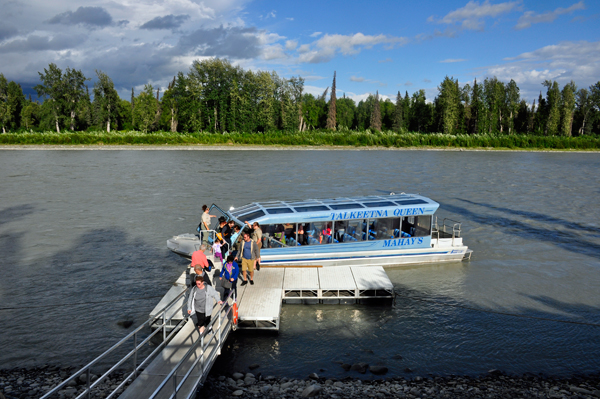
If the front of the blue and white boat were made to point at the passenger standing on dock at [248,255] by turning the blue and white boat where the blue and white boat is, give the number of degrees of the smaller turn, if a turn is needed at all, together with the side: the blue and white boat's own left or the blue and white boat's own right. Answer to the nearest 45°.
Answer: approximately 45° to the blue and white boat's own left

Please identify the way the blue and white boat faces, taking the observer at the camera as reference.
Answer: facing to the left of the viewer

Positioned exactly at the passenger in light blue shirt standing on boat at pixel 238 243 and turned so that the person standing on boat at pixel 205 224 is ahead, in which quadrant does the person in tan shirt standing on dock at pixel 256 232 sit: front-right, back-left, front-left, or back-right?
back-right

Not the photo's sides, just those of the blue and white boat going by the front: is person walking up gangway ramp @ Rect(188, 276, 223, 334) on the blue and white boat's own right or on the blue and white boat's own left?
on the blue and white boat's own left
